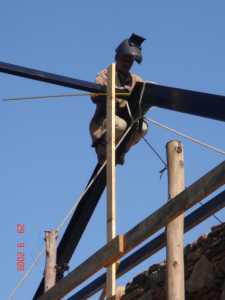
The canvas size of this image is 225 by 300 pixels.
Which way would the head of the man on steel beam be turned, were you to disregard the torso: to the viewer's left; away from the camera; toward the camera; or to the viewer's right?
toward the camera

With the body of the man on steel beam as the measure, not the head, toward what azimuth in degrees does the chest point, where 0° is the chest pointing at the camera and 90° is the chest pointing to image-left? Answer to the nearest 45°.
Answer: approximately 315°
